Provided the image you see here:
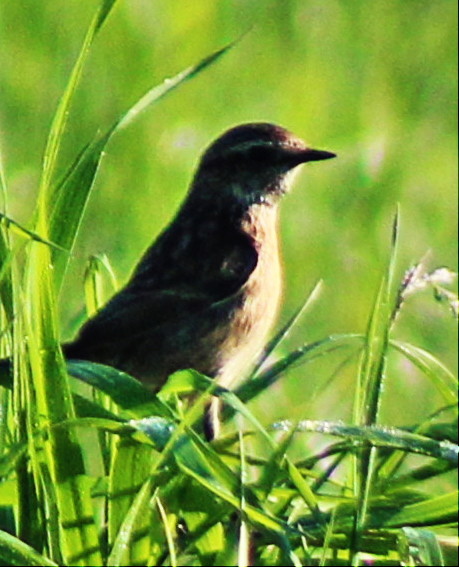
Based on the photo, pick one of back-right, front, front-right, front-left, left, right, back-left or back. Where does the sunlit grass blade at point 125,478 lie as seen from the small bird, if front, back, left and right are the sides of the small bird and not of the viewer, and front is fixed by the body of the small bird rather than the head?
right

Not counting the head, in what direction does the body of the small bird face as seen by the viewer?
to the viewer's right

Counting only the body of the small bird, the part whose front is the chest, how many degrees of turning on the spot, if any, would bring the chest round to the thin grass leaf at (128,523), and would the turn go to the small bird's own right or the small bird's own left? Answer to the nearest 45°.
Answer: approximately 90° to the small bird's own right

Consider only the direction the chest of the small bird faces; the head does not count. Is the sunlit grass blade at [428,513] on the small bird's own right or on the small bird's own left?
on the small bird's own right

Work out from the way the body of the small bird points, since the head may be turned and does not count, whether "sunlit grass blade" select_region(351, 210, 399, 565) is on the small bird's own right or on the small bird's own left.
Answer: on the small bird's own right
